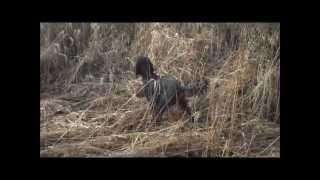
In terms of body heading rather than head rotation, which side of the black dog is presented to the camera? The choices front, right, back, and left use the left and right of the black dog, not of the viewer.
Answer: left
